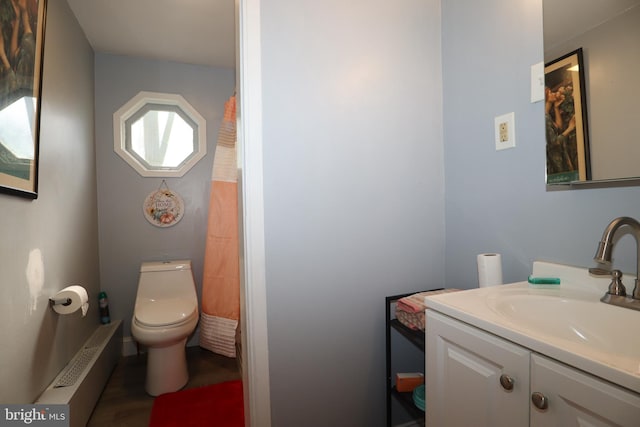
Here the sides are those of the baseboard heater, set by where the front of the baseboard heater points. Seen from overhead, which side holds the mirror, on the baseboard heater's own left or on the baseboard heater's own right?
on the baseboard heater's own right

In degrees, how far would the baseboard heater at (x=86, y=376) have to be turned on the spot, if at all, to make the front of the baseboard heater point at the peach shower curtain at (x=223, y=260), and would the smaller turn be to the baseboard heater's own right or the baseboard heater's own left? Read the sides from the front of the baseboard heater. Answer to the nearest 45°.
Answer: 0° — it already faces it

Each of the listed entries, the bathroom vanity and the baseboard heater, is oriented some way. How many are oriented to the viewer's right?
1

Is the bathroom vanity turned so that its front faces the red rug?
no

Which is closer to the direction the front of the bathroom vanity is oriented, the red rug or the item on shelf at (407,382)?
the red rug

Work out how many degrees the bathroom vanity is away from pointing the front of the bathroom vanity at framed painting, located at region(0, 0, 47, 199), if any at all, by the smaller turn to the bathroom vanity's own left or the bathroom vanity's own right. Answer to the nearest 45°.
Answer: approximately 45° to the bathroom vanity's own right

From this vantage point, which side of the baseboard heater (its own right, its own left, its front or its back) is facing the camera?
right

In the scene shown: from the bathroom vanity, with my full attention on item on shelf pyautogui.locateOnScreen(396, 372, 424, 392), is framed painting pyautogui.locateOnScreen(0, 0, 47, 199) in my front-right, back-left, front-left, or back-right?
front-left

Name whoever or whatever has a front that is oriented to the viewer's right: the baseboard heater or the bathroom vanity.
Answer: the baseboard heater

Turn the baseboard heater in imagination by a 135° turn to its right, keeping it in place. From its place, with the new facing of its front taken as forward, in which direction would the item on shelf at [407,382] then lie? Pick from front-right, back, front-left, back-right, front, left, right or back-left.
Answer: left

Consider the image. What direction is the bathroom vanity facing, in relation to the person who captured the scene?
facing the viewer and to the left of the viewer

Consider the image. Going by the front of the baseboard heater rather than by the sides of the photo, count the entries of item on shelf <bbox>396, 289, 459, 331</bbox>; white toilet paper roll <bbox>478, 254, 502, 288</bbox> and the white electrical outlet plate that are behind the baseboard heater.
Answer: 0

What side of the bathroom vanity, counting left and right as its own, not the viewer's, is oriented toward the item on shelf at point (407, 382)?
right

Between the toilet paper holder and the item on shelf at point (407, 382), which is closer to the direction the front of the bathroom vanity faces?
the toilet paper holder
